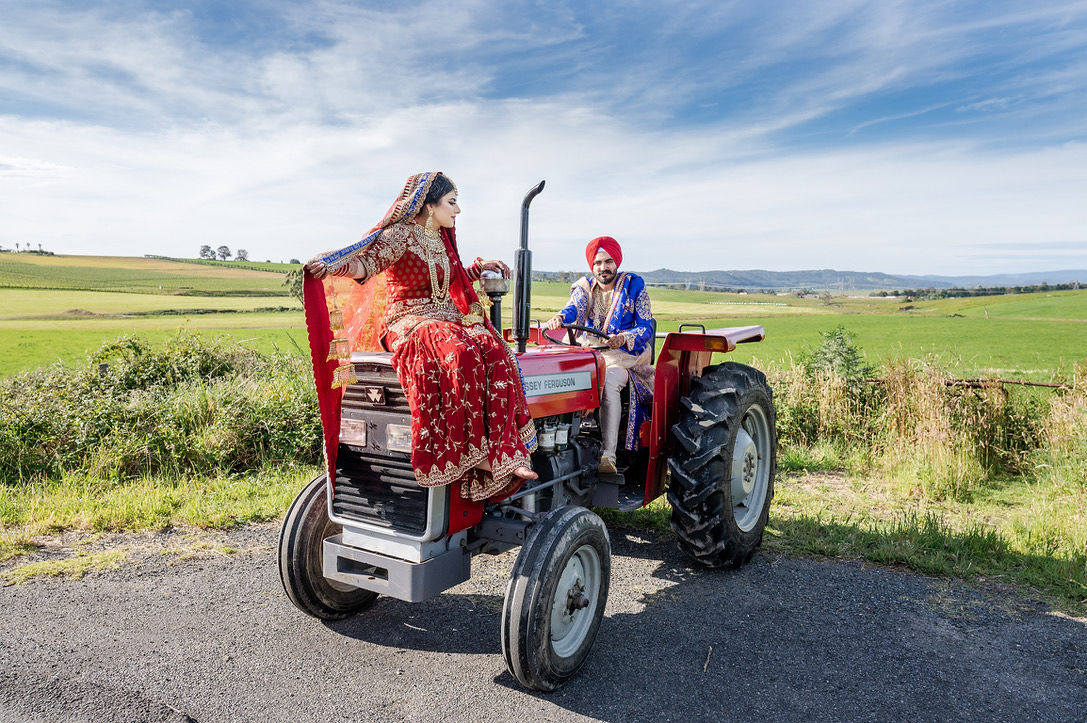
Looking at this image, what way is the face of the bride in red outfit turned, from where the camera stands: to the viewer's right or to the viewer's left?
to the viewer's right

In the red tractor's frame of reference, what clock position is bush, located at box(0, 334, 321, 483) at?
The bush is roughly at 3 o'clock from the red tractor.

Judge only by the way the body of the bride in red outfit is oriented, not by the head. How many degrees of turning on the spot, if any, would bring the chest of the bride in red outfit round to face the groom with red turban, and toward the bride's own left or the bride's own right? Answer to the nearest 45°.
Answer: approximately 90° to the bride's own left

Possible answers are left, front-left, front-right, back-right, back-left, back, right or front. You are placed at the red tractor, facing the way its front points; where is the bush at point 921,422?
back

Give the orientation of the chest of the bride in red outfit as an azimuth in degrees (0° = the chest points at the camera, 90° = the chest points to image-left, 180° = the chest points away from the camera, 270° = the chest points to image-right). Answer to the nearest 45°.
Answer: approximately 315°

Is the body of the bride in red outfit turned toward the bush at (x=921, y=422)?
no

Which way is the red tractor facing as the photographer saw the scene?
facing the viewer and to the left of the viewer
